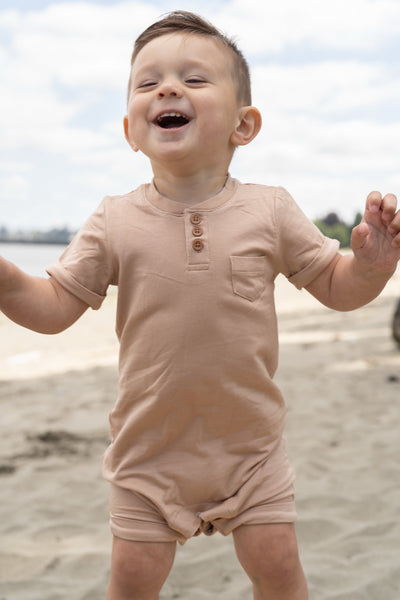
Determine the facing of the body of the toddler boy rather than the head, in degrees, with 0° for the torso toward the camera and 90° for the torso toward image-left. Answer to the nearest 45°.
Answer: approximately 0°
